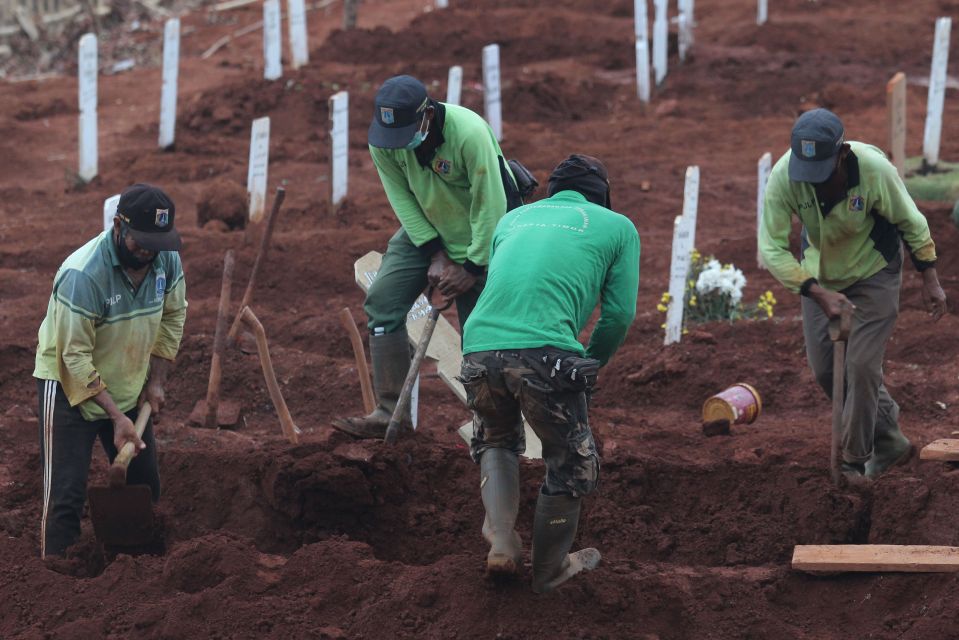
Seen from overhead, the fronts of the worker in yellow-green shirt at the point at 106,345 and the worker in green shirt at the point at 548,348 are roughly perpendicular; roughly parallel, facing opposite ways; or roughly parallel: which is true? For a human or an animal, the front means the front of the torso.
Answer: roughly perpendicular

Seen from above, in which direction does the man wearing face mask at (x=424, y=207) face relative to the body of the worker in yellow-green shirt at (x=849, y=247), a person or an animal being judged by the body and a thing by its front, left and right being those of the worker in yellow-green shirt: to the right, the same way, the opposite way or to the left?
the same way

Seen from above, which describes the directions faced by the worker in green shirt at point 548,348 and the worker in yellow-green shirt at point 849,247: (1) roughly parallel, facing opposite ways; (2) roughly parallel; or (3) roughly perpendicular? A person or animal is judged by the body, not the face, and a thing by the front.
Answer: roughly parallel, facing opposite ways

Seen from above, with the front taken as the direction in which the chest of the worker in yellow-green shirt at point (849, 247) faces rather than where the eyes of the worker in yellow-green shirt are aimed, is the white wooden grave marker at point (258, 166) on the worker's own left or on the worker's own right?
on the worker's own right

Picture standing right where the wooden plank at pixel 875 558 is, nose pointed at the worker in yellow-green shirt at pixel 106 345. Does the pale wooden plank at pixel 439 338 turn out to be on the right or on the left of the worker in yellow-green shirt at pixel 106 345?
right

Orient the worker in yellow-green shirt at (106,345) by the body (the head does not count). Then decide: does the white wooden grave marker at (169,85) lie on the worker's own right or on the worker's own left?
on the worker's own left

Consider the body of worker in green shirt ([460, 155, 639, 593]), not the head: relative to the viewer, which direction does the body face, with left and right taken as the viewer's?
facing away from the viewer and to the right of the viewer

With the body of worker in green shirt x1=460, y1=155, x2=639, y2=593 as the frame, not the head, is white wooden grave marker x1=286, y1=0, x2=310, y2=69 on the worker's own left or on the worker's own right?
on the worker's own left

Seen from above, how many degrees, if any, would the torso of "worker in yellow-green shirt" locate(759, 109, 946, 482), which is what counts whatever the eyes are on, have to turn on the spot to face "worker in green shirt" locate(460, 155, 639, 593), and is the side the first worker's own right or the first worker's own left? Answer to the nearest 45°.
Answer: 0° — they already face them

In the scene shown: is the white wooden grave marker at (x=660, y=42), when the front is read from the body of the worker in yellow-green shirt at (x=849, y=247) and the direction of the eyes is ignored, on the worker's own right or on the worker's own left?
on the worker's own right

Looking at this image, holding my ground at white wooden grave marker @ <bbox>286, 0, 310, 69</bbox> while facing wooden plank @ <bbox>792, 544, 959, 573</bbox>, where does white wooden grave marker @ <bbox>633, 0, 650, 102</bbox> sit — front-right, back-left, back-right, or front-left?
front-left

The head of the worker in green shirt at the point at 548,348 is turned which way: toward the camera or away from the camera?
away from the camera

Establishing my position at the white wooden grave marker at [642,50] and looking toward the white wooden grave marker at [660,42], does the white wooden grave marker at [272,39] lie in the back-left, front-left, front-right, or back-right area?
back-left

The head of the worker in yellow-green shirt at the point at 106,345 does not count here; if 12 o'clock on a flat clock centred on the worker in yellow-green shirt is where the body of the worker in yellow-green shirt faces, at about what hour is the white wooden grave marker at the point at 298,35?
The white wooden grave marker is roughly at 8 o'clock from the worker in yellow-green shirt.

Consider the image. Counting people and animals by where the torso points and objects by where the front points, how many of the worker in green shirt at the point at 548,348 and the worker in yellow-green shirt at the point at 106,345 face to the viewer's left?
0

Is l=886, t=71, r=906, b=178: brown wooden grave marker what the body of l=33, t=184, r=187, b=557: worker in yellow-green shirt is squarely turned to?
no

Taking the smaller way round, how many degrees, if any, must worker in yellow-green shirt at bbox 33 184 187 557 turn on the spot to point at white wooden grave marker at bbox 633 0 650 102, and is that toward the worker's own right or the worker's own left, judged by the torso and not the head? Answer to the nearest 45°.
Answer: approximately 90° to the worker's own left

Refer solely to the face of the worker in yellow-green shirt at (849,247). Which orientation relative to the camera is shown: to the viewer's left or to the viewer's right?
to the viewer's left

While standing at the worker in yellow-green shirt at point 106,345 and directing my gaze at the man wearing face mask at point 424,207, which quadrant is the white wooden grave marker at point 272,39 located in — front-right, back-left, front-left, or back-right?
front-left

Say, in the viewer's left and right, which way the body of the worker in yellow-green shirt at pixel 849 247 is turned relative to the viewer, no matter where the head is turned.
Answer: facing the viewer and to the left of the viewer

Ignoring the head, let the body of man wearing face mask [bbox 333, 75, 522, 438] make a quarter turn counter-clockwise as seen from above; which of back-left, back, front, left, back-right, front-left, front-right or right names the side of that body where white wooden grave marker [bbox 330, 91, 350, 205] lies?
back-left
